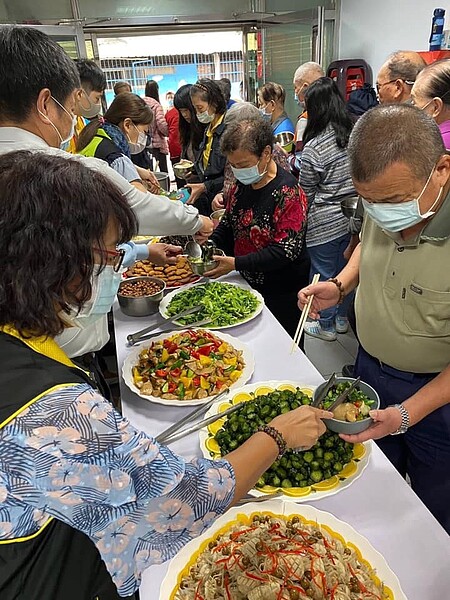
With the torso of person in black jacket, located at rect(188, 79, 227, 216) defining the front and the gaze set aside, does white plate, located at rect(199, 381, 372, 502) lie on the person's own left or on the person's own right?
on the person's own left

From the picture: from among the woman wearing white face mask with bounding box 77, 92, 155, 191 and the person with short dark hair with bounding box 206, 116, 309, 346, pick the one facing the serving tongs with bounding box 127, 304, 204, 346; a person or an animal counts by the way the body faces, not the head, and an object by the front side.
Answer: the person with short dark hair

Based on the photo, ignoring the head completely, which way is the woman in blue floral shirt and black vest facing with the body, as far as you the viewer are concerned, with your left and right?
facing to the right of the viewer

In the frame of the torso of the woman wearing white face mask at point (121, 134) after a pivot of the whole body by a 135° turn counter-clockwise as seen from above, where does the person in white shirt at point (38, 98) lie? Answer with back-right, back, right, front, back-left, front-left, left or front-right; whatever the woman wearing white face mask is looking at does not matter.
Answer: back-left

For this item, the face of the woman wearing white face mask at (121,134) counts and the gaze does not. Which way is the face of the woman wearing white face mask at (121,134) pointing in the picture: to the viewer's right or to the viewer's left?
to the viewer's right

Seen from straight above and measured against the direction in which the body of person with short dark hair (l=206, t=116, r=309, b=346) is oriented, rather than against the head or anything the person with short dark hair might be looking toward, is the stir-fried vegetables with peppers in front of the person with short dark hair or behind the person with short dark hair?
in front

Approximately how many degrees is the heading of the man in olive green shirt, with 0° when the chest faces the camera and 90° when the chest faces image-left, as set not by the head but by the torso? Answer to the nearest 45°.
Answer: approximately 45°

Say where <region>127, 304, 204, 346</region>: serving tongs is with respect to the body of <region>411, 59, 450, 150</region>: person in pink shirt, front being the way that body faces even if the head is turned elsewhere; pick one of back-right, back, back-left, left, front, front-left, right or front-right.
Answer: front-left

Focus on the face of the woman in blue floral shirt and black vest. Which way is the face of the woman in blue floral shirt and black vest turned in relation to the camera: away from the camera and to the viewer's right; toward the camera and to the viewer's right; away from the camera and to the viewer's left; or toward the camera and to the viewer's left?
away from the camera and to the viewer's right

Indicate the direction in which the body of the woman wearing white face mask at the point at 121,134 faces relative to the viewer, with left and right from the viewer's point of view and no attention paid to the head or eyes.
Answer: facing to the right of the viewer

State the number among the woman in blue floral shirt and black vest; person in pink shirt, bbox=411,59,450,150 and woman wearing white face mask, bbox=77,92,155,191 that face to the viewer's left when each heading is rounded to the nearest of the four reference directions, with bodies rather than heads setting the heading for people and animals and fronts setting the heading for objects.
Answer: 1

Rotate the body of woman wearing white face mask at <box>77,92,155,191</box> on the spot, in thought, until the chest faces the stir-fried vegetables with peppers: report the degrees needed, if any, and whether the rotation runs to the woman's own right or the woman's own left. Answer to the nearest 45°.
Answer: approximately 90° to the woman's own right

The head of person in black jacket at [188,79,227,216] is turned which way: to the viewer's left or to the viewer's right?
to the viewer's left
